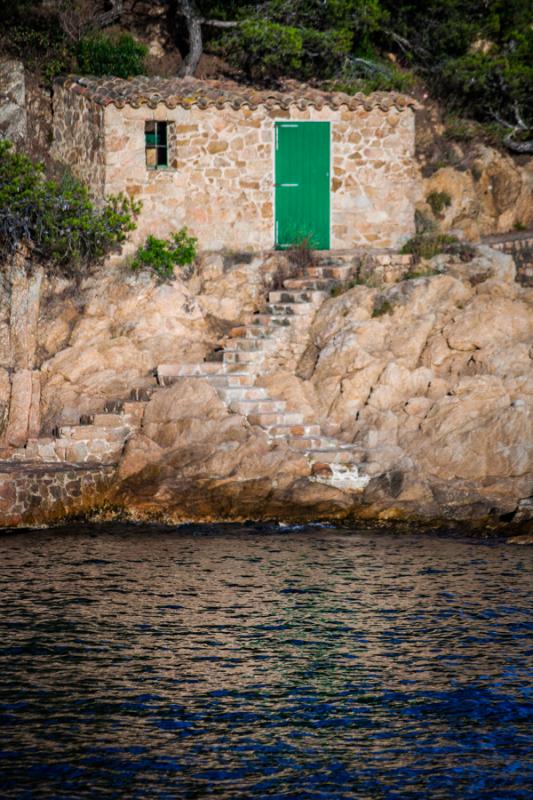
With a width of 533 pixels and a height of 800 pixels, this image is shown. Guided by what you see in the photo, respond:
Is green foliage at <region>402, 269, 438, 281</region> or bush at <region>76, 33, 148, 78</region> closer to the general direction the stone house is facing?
the green foliage

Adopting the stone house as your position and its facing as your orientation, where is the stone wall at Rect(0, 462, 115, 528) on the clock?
The stone wall is roughly at 1 o'clock from the stone house.

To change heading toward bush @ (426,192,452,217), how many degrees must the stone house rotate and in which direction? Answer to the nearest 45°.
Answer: approximately 135° to its left

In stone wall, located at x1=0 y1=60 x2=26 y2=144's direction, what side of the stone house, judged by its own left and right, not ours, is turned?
right

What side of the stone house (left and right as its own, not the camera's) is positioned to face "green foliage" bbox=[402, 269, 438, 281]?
left

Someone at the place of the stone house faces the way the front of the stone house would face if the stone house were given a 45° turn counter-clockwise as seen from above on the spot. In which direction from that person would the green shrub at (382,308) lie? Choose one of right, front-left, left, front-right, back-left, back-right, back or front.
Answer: front

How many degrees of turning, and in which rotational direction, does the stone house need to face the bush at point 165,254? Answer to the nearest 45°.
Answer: approximately 45° to its right

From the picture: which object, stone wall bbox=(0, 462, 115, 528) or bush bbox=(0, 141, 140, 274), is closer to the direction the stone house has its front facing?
the stone wall

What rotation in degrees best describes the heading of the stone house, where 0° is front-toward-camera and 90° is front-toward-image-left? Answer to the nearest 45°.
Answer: approximately 0°
